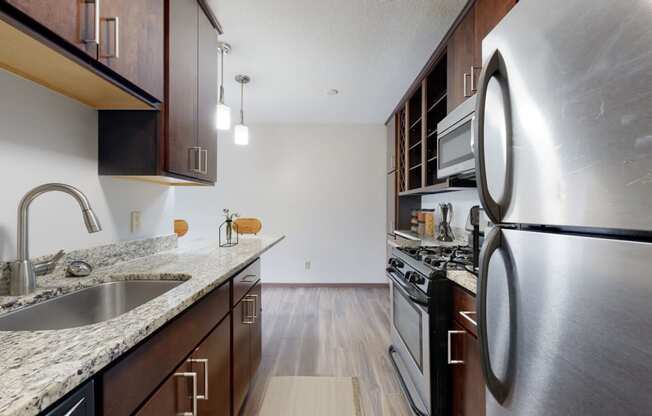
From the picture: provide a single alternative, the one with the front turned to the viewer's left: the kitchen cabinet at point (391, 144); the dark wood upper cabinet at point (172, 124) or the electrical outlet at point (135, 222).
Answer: the kitchen cabinet

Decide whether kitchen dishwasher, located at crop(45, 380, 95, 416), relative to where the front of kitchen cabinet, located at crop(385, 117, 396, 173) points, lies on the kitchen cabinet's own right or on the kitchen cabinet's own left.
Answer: on the kitchen cabinet's own left

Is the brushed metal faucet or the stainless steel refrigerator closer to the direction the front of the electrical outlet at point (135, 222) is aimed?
the stainless steel refrigerator

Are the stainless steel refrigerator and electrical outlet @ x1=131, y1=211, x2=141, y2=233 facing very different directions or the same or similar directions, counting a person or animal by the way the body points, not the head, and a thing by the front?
very different directions

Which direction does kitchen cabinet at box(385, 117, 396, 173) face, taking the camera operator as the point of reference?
facing to the left of the viewer

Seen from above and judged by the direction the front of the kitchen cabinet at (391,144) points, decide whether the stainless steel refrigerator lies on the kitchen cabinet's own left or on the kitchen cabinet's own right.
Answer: on the kitchen cabinet's own left

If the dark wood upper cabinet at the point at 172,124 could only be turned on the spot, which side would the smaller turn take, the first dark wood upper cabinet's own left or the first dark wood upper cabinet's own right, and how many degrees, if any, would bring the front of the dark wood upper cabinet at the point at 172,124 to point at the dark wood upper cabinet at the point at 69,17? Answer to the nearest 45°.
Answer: approximately 90° to the first dark wood upper cabinet's own right

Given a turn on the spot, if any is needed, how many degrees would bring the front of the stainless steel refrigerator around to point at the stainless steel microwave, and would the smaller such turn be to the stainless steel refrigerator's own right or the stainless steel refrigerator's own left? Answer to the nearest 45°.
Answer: approximately 90° to the stainless steel refrigerator's own right

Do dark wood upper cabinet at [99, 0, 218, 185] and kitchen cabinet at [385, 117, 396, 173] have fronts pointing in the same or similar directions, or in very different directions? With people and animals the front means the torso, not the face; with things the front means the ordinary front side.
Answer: very different directions

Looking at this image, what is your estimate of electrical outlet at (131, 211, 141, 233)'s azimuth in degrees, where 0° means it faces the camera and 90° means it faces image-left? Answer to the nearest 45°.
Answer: approximately 315°

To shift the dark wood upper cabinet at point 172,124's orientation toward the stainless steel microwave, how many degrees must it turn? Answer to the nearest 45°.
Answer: approximately 45° to its left

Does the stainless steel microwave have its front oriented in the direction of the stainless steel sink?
yes

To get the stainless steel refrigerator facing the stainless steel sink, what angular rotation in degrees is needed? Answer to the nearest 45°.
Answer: approximately 45° to its right

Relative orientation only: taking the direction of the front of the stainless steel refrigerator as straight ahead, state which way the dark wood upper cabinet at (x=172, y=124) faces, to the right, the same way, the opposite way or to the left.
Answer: the opposite way
